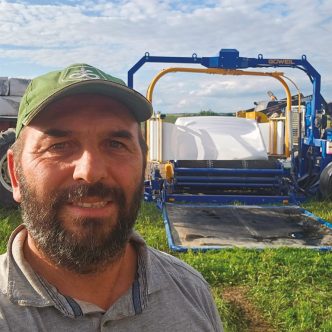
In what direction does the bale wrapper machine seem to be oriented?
away from the camera

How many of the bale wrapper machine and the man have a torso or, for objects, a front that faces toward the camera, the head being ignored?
1

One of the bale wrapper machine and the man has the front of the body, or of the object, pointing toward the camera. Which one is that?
the man

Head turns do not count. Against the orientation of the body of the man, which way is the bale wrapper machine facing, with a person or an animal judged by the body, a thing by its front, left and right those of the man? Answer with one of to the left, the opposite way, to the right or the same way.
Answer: the opposite way

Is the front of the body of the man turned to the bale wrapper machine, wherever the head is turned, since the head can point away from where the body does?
no

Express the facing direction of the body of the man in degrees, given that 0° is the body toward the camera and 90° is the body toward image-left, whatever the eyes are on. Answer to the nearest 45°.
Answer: approximately 0°

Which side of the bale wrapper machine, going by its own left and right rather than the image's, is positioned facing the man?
back

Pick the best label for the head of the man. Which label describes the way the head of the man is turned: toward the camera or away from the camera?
toward the camera
